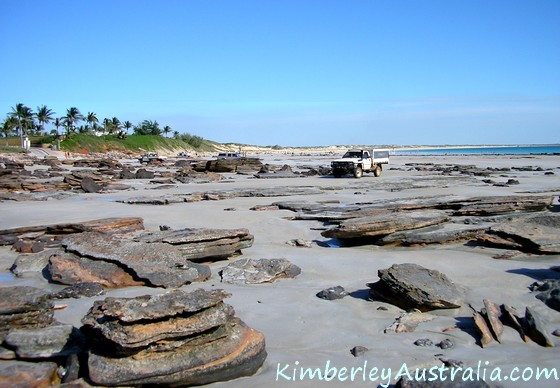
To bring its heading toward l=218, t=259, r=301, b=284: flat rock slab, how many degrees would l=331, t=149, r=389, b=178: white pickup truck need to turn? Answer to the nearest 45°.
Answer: approximately 45° to its left

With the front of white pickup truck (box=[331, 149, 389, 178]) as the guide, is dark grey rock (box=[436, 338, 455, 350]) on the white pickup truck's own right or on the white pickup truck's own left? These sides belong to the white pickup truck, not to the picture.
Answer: on the white pickup truck's own left

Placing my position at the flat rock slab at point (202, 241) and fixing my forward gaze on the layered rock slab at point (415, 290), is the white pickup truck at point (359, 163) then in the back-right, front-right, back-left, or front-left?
back-left

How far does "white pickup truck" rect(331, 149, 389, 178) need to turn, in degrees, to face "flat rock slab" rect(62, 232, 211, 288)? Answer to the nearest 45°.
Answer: approximately 45° to its left

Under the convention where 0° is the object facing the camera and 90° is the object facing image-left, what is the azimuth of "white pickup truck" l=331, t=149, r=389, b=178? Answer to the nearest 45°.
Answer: approximately 45°

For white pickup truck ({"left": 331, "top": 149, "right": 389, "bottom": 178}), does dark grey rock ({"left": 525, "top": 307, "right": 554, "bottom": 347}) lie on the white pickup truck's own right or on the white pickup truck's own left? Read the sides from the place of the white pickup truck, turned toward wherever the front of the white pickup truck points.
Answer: on the white pickup truck's own left

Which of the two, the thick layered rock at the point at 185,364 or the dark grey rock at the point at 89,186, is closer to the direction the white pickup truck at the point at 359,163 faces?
the dark grey rock

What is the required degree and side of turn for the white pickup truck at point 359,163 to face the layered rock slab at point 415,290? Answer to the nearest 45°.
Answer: approximately 45° to its left
